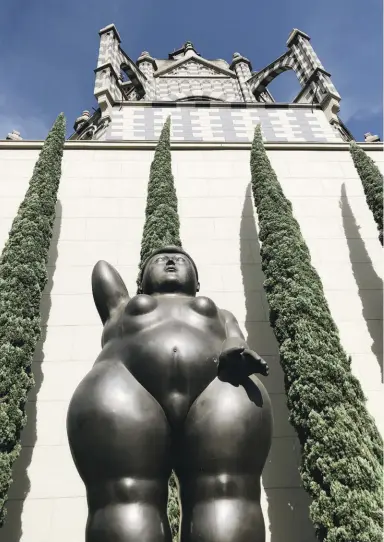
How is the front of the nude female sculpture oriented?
toward the camera

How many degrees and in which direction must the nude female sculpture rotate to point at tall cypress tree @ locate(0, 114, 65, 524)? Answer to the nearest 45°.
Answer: approximately 135° to its right

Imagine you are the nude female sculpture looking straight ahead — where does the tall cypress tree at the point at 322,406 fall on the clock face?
The tall cypress tree is roughly at 7 o'clock from the nude female sculpture.

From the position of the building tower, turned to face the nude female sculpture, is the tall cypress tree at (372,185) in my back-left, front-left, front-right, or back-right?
front-left
